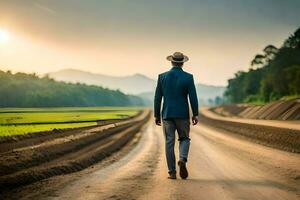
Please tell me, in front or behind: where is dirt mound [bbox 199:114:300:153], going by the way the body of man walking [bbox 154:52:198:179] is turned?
in front

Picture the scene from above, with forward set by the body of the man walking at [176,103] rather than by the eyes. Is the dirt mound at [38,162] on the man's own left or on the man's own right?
on the man's own left

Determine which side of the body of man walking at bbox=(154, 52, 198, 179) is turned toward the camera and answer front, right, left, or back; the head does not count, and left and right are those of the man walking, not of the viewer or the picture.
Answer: back
